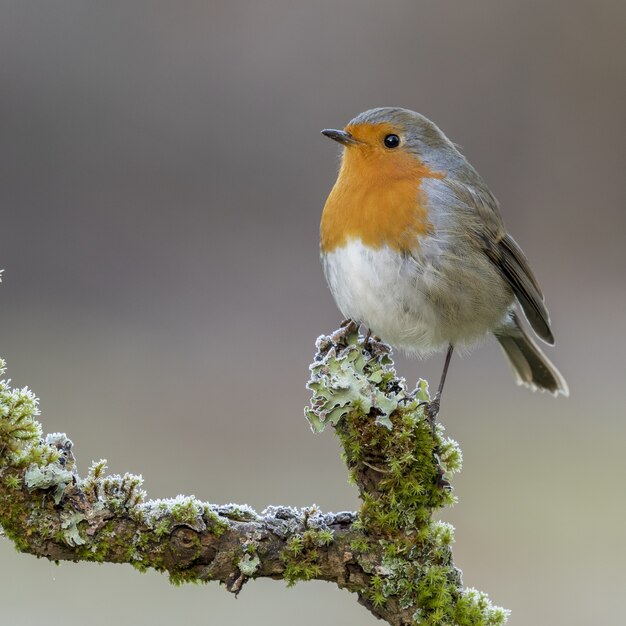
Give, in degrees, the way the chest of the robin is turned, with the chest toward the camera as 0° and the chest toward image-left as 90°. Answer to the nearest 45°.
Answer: approximately 45°
